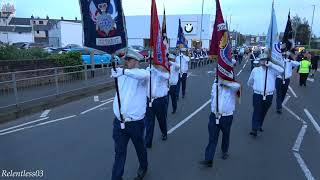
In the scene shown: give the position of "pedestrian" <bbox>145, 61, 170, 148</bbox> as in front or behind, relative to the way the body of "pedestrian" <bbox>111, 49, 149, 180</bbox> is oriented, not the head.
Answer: behind

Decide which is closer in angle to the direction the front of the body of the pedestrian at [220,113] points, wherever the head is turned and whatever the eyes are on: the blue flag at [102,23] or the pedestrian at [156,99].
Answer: the blue flag

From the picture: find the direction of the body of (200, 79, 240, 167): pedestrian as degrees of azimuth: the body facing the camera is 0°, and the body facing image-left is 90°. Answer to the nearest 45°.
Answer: approximately 45°

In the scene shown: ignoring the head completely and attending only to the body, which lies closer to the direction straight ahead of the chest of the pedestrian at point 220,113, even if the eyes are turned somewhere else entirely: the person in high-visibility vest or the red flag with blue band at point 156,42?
the red flag with blue band

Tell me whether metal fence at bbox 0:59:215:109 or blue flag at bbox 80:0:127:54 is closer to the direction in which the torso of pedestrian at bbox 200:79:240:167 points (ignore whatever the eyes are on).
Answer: the blue flag

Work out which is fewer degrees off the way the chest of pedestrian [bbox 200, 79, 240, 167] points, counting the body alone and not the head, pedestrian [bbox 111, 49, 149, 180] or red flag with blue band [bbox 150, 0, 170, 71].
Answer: the pedestrian

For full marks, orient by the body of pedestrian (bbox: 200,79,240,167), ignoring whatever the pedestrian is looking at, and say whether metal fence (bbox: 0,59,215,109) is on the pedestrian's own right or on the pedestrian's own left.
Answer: on the pedestrian's own right
